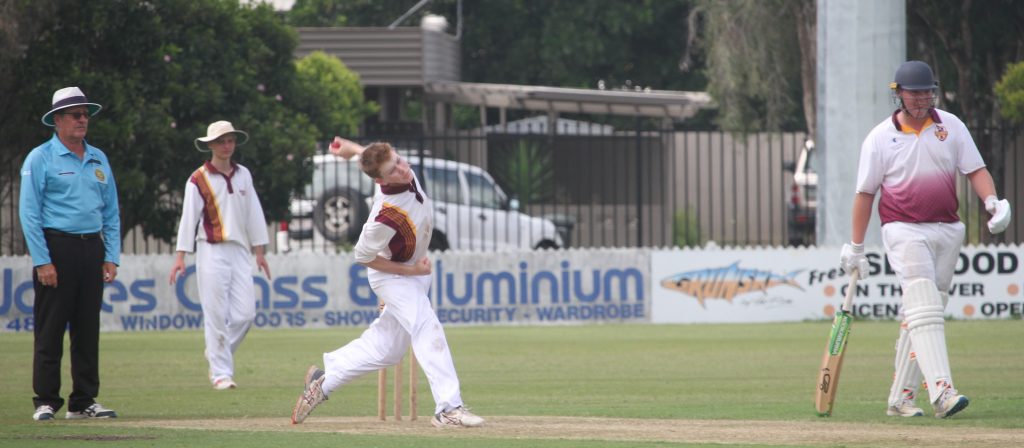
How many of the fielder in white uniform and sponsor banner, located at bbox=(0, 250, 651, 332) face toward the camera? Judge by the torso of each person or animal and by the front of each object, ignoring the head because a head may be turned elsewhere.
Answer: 2

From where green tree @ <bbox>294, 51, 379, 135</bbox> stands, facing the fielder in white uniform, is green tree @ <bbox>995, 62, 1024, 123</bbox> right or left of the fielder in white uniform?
left

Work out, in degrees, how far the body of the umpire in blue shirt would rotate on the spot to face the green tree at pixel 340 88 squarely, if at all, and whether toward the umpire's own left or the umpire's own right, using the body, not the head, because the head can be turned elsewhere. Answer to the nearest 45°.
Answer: approximately 135° to the umpire's own left

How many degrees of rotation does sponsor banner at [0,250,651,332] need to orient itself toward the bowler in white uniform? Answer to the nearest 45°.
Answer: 0° — it already faces them

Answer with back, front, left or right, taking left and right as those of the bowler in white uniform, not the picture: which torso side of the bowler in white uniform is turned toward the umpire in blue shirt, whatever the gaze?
back

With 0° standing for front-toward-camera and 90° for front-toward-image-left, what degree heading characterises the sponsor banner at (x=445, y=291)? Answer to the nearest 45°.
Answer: approximately 0°

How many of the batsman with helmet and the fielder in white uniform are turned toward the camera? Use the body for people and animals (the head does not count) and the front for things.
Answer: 2
